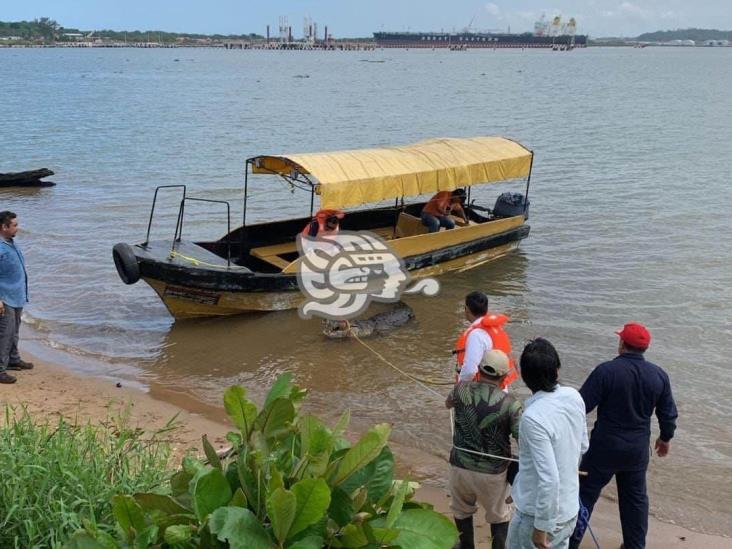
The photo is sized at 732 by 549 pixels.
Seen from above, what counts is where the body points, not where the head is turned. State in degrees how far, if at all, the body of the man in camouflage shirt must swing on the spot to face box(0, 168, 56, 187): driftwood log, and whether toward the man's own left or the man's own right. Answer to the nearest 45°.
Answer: approximately 45° to the man's own left

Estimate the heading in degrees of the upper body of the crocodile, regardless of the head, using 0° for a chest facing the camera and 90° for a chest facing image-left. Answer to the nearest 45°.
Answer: approximately 90°

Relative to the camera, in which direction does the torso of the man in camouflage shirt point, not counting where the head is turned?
away from the camera

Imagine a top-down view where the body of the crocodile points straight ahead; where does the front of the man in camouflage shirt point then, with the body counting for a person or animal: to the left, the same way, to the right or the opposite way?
to the right

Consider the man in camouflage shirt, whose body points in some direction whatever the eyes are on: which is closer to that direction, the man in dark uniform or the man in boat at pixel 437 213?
the man in boat

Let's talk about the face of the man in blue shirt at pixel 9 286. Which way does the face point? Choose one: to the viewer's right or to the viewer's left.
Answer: to the viewer's right

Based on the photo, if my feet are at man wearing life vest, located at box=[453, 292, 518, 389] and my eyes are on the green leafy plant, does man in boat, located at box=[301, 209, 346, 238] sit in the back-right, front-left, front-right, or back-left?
back-right

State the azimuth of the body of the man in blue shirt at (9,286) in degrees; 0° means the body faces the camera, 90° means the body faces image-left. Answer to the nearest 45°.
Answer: approximately 270°

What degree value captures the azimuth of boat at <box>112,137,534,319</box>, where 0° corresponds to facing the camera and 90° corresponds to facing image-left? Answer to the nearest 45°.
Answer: approximately 45°

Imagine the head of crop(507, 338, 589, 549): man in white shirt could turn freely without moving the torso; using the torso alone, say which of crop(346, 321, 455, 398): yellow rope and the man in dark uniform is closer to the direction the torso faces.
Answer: the yellow rope

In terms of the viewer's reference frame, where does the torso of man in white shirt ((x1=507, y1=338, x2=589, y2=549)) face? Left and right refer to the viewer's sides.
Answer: facing away from the viewer and to the left of the viewer
